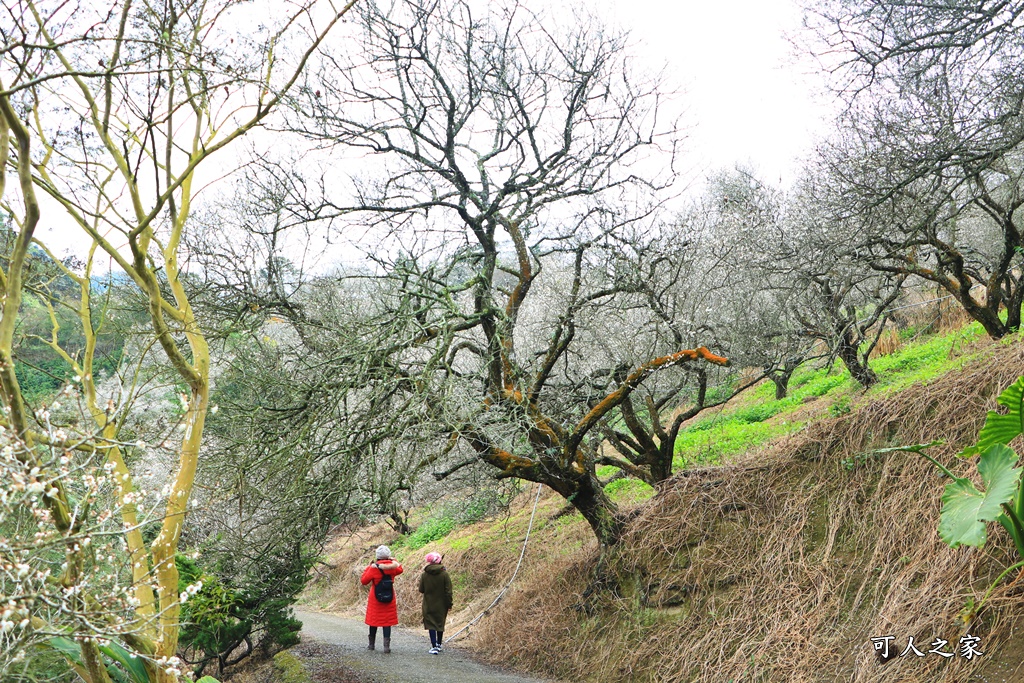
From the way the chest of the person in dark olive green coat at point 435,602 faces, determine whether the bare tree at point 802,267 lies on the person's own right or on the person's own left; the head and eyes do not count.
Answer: on the person's own right

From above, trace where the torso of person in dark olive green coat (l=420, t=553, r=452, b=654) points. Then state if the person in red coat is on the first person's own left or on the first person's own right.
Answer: on the first person's own left

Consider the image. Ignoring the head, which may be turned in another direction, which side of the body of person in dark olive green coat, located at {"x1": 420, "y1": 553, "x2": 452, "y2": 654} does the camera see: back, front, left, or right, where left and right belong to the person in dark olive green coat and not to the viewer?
back

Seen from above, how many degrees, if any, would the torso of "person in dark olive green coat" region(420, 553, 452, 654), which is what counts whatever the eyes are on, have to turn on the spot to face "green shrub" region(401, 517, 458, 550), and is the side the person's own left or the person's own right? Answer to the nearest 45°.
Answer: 0° — they already face it

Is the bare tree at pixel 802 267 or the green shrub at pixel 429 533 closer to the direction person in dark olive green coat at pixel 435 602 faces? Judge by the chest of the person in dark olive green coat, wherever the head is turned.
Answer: the green shrub
